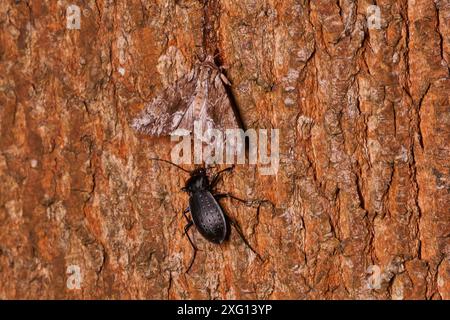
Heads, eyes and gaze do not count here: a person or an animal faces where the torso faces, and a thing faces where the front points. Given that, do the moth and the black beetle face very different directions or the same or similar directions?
same or similar directions

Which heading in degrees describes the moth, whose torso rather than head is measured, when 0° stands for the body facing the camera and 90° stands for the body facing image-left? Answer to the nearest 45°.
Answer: approximately 180°

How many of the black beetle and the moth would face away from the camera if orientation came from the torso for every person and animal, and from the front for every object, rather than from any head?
2

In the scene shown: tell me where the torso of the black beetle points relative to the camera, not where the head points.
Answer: away from the camera
